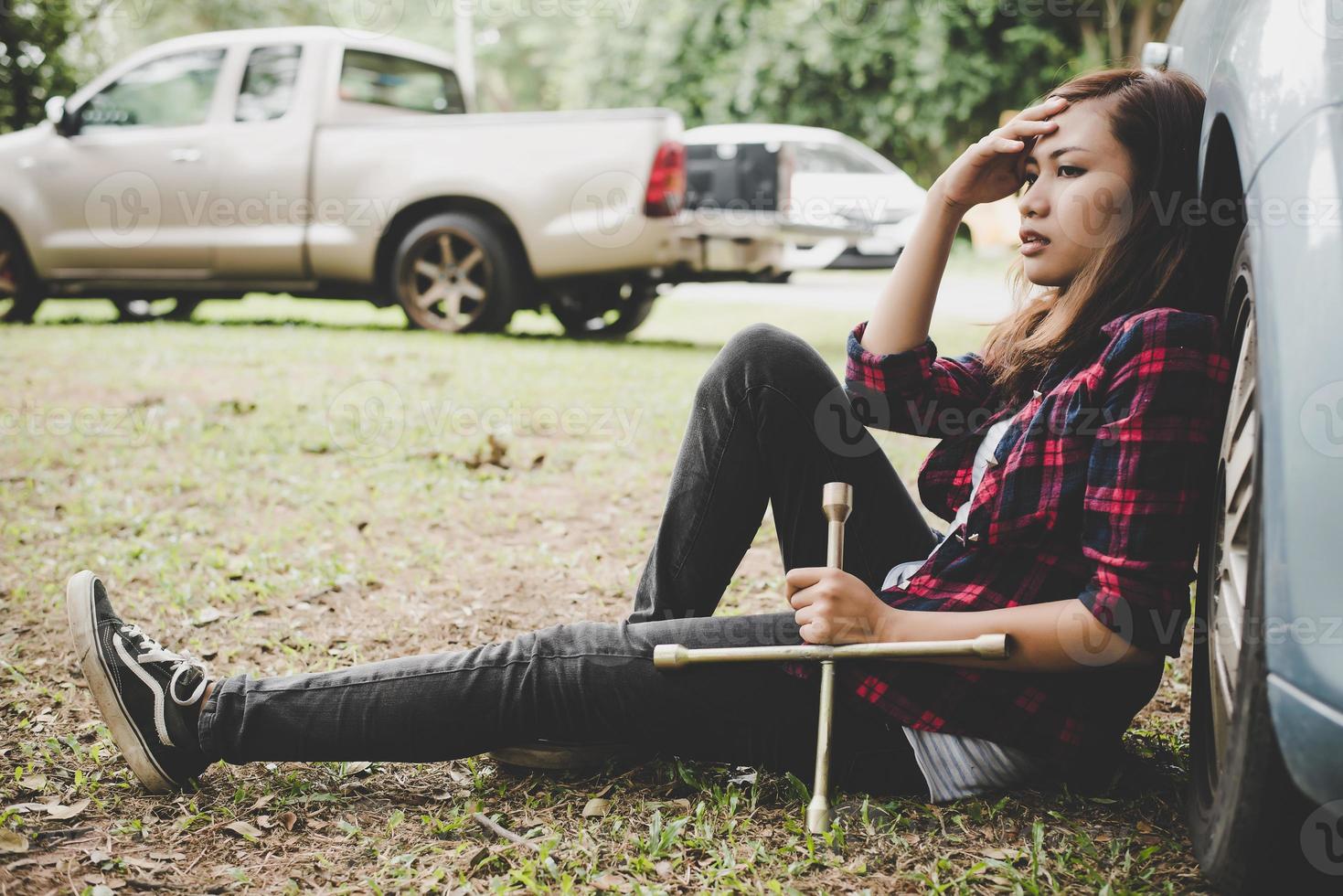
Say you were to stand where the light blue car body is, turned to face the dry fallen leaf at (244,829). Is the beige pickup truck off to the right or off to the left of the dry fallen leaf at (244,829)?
right

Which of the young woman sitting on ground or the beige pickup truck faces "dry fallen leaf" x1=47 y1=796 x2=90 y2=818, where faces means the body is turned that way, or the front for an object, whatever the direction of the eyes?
the young woman sitting on ground

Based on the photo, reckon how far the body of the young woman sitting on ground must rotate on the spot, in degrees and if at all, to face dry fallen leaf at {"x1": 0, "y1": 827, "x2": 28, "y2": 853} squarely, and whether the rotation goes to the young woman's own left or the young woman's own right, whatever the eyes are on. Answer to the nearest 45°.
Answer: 0° — they already face it

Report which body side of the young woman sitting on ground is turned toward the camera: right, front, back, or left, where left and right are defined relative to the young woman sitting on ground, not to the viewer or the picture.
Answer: left

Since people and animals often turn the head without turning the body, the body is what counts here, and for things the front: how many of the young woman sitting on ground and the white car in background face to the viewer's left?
1

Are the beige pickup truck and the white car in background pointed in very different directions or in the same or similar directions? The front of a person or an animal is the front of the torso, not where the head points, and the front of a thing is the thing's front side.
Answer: very different directions

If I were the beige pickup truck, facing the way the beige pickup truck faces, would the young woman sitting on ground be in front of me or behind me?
behind

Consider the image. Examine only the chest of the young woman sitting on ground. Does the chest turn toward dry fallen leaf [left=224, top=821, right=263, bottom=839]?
yes

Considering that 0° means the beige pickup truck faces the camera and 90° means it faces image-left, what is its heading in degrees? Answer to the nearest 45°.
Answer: approximately 135°

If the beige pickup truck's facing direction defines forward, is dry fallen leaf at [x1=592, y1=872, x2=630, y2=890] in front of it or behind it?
behind

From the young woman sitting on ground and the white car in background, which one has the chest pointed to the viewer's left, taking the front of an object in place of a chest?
the young woman sitting on ground

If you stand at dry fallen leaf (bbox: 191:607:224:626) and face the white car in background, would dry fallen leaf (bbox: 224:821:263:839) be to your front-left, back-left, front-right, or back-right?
back-right
